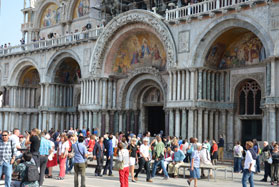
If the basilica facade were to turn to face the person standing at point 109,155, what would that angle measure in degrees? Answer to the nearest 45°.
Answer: approximately 45° to its left

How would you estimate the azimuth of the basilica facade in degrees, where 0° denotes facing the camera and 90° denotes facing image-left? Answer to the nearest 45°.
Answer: approximately 45°

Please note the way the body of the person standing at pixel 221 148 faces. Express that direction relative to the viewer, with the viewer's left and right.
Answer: facing away from the viewer
